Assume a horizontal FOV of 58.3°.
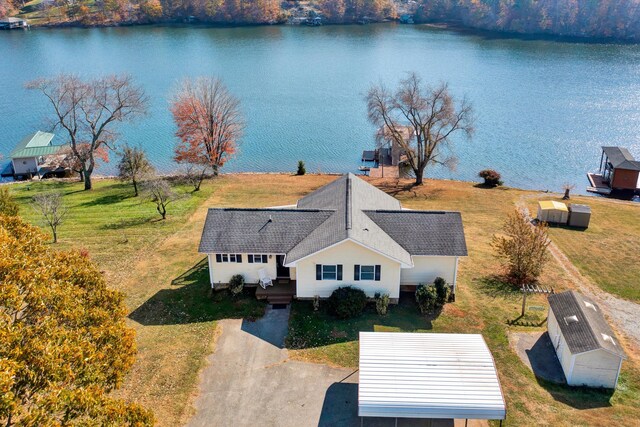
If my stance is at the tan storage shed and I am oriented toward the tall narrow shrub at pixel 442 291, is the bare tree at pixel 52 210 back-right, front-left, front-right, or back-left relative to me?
front-right

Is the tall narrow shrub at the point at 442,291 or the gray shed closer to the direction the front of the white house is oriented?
the tall narrow shrub

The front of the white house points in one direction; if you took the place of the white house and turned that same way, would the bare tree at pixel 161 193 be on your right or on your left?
on your right

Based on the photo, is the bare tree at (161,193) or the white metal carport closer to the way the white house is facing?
the white metal carport

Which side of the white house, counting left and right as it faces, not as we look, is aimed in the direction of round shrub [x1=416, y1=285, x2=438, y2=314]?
left

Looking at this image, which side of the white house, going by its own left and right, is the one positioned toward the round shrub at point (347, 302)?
front

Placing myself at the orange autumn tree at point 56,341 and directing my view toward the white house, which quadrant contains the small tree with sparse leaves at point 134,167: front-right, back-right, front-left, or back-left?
front-left

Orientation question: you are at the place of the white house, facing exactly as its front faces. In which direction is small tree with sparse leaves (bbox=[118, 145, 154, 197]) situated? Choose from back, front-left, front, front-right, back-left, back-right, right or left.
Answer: back-right

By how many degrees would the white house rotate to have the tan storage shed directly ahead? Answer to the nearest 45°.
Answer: approximately 135° to its left

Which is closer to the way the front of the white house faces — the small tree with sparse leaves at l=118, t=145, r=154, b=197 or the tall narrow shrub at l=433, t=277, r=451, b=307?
the tall narrow shrub

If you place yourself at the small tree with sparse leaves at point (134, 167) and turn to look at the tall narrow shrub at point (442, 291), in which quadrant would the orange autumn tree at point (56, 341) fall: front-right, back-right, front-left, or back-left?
front-right

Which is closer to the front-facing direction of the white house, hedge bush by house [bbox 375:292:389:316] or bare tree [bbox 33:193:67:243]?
the hedge bush by house

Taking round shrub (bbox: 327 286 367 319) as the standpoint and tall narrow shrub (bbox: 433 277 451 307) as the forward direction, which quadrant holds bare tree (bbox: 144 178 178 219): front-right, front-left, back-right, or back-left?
back-left

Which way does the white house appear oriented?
toward the camera

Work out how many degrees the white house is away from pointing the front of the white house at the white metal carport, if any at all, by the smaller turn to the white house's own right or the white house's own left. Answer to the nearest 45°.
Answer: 0° — it already faces it

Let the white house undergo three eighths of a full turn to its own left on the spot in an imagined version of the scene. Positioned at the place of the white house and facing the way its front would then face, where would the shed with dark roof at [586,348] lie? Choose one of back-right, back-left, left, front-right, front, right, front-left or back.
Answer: right

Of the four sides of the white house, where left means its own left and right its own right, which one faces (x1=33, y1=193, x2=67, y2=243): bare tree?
right
